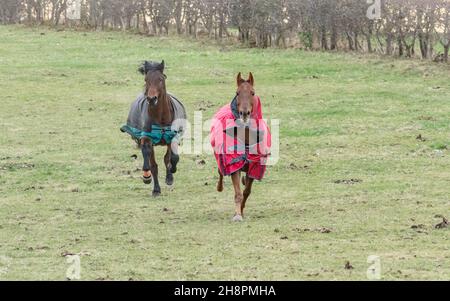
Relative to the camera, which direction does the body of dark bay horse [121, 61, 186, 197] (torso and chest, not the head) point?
toward the camera

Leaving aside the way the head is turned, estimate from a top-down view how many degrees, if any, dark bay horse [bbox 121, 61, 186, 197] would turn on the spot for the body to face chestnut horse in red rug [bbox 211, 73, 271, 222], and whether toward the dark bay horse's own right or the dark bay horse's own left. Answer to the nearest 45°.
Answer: approximately 45° to the dark bay horse's own left

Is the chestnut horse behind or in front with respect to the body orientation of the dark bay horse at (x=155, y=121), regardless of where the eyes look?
in front

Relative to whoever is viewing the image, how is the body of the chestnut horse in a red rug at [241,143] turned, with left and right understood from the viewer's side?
facing the viewer

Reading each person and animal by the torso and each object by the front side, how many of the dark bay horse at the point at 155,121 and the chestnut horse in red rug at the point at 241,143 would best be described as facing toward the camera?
2

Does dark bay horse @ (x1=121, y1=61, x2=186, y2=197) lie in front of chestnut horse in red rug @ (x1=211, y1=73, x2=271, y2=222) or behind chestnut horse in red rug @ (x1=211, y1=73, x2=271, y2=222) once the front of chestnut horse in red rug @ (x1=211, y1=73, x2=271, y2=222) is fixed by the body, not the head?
behind
